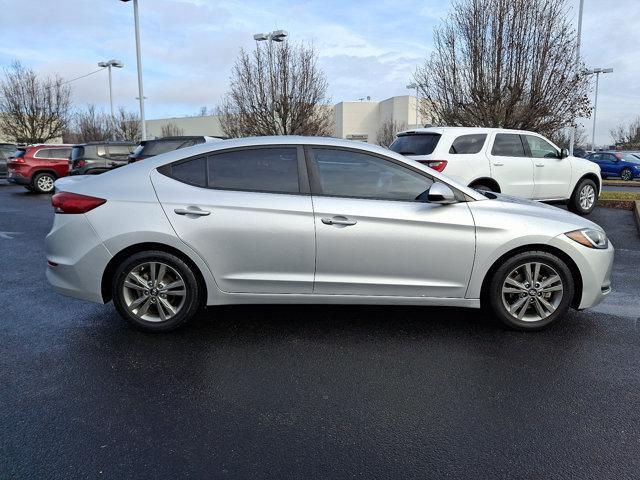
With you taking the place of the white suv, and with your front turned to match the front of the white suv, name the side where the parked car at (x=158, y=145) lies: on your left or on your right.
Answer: on your left

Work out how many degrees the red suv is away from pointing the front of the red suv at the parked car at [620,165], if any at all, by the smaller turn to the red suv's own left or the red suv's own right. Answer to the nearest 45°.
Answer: approximately 45° to the red suv's own right

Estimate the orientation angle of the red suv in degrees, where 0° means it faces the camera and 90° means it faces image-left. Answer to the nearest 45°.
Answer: approximately 225°

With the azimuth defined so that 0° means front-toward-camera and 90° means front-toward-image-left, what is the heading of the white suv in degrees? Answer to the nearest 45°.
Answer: approximately 225°

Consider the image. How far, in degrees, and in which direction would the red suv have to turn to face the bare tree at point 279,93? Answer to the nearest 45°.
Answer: approximately 45° to its right

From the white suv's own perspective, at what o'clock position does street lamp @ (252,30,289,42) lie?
The street lamp is roughly at 9 o'clock from the white suv.

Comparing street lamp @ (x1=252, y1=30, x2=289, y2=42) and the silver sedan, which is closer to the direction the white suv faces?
the street lamp

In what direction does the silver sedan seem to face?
to the viewer's right

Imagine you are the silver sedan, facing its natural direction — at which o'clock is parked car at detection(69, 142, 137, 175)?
The parked car is roughly at 8 o'clock from the silver sedan.

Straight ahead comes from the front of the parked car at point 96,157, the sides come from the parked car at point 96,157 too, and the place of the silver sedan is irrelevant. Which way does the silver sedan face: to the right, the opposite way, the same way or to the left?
to the right

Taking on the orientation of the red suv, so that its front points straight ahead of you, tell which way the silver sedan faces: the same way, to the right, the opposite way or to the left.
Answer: to the right

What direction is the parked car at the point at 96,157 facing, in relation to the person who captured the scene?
facing away from the viewer and to the right of the viewer
